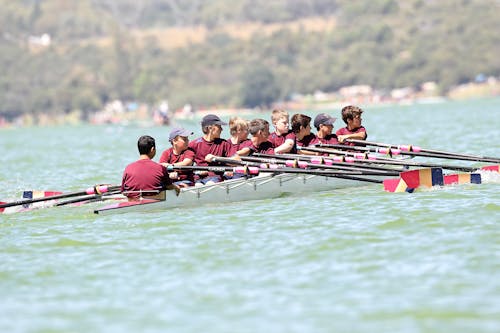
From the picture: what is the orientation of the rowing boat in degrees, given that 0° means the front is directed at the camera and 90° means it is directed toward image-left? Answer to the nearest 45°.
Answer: approximately 225°
